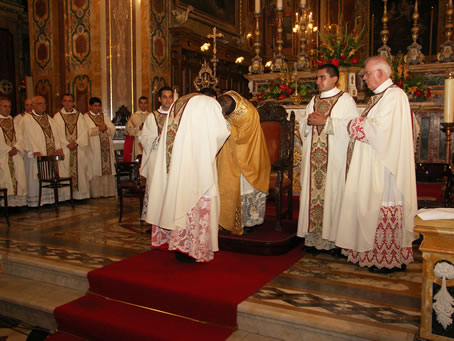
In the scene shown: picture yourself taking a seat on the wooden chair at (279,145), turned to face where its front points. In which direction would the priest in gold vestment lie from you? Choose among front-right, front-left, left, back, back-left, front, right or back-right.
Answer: front

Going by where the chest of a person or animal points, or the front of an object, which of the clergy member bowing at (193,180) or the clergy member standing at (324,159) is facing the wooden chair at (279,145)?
the clergy member bowing at (193,180)

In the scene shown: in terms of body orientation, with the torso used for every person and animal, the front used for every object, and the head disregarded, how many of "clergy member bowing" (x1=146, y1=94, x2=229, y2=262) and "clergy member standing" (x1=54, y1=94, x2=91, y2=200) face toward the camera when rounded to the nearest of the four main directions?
1

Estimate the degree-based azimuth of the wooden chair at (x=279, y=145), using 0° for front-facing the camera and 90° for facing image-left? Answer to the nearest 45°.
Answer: approximately 45°

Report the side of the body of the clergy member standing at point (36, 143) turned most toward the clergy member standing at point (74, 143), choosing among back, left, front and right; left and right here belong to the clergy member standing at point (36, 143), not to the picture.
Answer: left

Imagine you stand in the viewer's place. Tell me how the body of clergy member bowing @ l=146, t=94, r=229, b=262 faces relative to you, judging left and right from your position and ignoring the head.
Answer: facing away from the viewer and to the right of the viewer

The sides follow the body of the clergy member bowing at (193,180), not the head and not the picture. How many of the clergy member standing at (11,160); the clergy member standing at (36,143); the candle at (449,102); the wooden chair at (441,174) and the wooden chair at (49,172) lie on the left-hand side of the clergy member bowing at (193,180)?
3

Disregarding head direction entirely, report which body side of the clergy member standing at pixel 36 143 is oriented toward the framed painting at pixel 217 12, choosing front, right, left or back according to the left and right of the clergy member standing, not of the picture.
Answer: left

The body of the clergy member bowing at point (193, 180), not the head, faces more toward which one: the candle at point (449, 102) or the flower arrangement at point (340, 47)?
the flower arrangement

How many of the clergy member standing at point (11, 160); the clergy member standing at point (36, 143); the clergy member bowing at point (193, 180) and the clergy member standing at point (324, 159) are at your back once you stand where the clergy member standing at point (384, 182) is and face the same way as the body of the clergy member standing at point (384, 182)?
0

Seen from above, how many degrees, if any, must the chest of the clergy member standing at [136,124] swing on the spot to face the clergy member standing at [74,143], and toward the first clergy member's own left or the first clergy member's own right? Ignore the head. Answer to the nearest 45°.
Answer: approximately 135° to the first clergy member's own right

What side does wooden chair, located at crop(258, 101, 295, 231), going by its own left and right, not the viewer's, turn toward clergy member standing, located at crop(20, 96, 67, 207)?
right

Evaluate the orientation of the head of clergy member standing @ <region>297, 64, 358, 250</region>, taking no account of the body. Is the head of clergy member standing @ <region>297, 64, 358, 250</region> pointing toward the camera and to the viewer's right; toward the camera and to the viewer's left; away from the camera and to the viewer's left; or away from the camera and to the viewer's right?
toward the camera and to the viewer's left

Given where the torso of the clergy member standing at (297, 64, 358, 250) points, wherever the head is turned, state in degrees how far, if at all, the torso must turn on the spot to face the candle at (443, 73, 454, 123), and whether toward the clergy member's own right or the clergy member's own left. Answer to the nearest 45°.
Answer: approximately 90° to the clergy member's own left
